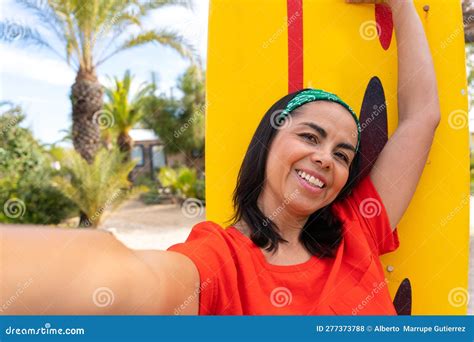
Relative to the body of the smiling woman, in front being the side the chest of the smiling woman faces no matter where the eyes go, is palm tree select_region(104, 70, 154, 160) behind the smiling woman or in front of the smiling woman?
behind

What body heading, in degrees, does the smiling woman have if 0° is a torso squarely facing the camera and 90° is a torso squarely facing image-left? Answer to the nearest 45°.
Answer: approximately 0°

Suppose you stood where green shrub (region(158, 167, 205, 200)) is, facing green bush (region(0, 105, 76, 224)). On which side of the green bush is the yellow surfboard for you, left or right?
left

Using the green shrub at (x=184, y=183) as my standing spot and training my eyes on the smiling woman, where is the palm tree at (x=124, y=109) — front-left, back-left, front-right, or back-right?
back-right

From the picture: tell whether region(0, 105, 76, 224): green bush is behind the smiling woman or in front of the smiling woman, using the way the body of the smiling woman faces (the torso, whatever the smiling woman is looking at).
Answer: behind

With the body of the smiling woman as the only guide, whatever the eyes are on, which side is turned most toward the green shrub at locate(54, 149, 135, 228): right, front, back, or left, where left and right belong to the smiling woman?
back

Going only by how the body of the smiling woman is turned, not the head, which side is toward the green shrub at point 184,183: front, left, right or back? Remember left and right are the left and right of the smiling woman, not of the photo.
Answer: back

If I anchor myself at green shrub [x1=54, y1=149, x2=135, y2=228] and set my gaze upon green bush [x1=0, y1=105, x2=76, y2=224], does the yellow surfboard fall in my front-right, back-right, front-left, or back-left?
back-left
